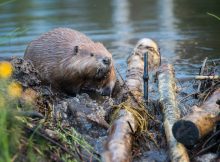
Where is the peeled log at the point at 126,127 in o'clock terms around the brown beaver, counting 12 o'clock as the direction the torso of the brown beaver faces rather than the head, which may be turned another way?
The peeled log is roughly at 1 o'clock from the brown beaver.

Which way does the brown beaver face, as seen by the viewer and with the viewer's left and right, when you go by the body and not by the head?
facing the viewer and to the right of the viewer

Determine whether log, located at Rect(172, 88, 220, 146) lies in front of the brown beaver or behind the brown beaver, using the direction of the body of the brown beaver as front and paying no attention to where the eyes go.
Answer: in front

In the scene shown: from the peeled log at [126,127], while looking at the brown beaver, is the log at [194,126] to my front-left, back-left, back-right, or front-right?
back-right
